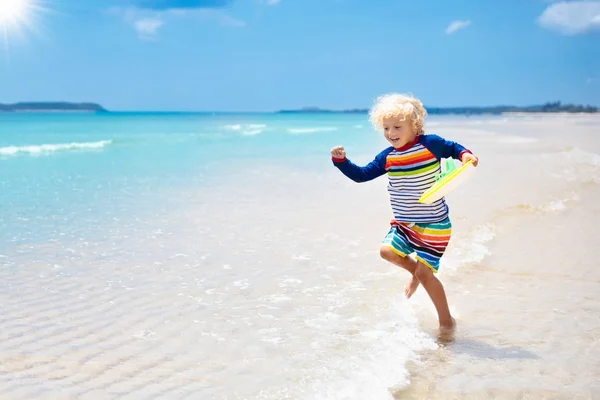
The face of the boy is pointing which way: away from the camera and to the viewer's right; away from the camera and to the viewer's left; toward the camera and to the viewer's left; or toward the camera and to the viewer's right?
toward the camera and to the viewer's left
